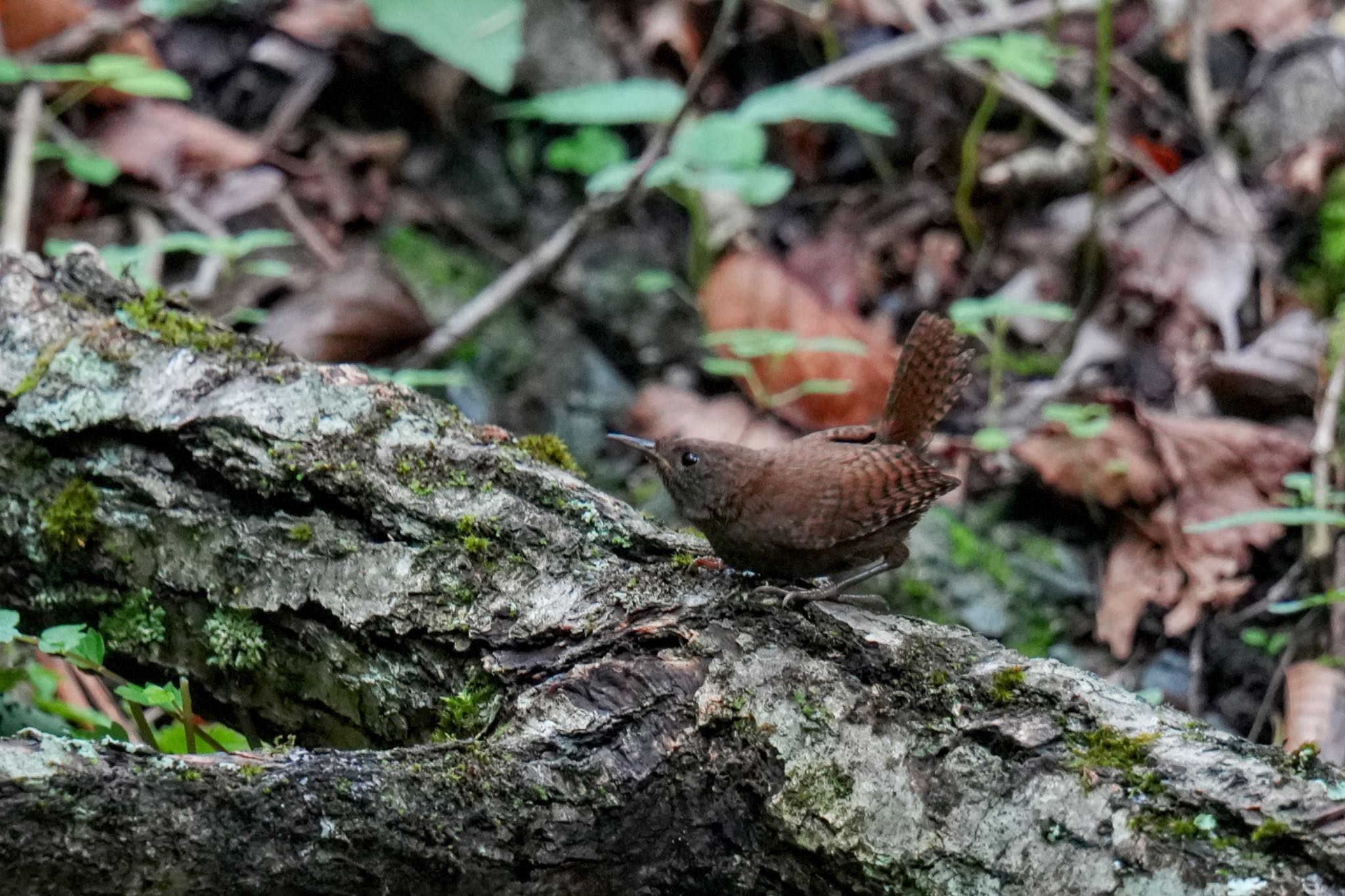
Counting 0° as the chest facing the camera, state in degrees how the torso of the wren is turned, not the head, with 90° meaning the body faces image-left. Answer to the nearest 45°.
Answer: approximately 90°

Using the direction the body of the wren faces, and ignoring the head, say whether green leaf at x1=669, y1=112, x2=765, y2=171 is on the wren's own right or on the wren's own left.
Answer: on the wren's own right

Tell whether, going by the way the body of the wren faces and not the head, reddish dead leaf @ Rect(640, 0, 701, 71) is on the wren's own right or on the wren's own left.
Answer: on the wren's own right

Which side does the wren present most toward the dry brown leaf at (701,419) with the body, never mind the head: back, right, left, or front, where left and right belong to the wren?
right

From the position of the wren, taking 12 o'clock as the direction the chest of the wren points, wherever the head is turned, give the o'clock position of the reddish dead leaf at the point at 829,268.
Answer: The reddish dead leaf is roughly at 3 o'clock from the wren.

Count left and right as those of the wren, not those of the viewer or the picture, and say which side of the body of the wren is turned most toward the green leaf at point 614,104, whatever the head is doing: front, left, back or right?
right

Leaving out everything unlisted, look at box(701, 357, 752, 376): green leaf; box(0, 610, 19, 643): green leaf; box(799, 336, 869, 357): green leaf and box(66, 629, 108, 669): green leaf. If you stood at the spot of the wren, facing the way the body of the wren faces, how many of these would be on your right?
2

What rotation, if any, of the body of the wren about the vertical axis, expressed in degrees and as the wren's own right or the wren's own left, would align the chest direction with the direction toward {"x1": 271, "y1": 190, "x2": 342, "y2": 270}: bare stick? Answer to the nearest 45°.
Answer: approximately 45° to the wren's own right
